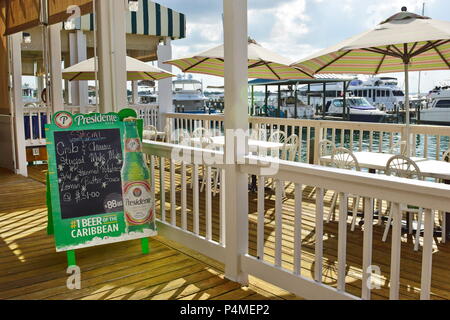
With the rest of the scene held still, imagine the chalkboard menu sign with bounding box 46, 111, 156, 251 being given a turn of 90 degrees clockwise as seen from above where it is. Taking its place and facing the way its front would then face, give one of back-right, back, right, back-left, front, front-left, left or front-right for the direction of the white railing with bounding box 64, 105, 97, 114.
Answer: right

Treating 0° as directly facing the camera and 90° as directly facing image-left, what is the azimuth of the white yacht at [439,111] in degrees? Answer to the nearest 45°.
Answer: approximately 90°

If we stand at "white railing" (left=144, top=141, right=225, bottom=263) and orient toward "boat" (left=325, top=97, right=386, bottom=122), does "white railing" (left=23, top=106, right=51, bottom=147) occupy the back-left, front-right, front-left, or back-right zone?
front-left

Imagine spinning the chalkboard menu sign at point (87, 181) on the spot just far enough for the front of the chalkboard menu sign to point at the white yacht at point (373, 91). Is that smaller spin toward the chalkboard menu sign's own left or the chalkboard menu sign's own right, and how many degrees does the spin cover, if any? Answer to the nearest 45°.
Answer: approximately 135° to the chalkboard menu sign's own left

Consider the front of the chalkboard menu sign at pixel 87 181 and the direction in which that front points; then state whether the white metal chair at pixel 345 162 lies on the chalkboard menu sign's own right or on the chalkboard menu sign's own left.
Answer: on the chalkboard menu sign's own left

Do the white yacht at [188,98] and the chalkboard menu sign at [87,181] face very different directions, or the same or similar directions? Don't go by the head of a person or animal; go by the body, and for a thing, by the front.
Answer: very different directions

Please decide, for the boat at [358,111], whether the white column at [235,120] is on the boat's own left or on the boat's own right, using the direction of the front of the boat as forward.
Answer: on the boat's own right

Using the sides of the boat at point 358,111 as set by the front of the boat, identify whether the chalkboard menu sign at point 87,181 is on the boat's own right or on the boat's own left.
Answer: on the boat's own right

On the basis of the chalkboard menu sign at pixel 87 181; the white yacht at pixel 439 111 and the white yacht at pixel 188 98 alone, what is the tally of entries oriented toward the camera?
1
